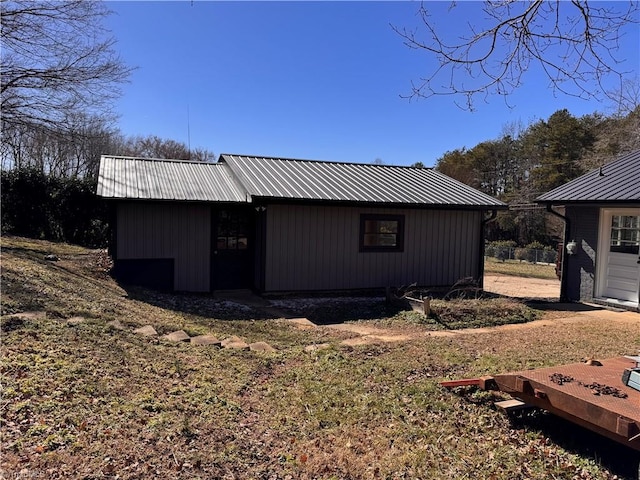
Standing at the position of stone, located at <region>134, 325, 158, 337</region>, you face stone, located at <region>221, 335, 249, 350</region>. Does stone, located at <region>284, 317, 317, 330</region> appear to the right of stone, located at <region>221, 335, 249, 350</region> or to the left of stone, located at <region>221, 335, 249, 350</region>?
left

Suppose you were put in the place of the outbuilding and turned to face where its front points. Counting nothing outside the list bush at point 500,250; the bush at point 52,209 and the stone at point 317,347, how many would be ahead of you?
1

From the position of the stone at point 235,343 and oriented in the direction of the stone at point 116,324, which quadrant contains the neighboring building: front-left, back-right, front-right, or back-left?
back-right

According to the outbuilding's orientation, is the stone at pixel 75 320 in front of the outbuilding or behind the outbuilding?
in front

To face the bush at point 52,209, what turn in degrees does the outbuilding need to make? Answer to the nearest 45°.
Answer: approximately 135° to its right

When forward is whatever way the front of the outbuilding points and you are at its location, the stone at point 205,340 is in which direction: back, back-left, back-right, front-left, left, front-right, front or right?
front

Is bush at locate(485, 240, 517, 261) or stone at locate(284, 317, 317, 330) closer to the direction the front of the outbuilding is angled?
the stone

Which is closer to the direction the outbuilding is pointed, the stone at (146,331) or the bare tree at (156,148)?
the stone

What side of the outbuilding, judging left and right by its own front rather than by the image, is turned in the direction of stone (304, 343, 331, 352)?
front

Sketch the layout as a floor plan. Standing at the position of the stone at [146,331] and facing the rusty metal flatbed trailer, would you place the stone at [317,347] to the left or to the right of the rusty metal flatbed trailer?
left

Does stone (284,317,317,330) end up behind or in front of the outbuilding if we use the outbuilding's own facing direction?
in front

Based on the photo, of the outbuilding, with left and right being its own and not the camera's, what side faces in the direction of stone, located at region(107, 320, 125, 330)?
front

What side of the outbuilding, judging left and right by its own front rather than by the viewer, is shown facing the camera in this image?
front

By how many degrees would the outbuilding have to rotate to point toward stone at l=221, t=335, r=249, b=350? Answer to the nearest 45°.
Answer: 0° — it already faces it

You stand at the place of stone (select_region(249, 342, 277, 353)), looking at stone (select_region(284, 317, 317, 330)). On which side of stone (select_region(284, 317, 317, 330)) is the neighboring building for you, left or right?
right

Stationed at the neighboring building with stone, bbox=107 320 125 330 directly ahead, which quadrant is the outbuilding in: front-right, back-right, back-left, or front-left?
front-right
